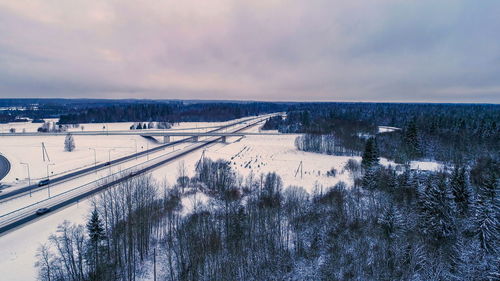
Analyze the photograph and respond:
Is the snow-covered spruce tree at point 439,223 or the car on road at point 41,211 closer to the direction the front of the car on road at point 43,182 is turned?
the car on road

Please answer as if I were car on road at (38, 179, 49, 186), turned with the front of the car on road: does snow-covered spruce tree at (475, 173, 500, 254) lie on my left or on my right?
on my left

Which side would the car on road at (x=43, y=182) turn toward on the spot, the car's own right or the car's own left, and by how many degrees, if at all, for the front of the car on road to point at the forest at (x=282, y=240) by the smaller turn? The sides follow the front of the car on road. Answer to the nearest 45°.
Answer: approximately 90° to the car's own left

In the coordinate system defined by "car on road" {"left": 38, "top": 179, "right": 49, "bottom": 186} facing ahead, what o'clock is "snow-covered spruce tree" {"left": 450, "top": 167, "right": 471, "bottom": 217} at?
The snow-covered spruce tree is roughly at 9 o'clock from the car on road.

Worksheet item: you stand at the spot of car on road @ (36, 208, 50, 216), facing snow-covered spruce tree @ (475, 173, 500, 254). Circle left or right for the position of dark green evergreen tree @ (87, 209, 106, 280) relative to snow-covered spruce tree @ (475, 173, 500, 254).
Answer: right

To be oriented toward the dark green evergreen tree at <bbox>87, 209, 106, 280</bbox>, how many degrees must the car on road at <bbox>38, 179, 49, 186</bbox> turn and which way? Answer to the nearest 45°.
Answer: approximately 45° to its left

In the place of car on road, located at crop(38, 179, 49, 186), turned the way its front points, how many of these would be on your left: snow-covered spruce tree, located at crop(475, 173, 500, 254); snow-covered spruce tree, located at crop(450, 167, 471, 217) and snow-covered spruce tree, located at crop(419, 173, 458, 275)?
3

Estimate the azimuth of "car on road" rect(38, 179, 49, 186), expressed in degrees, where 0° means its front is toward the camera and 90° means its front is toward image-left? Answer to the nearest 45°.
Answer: approximately 45°
